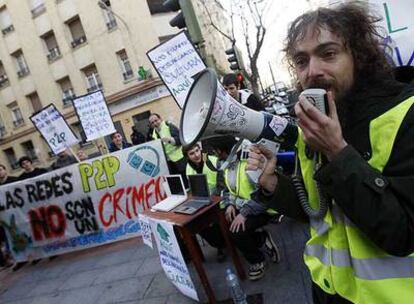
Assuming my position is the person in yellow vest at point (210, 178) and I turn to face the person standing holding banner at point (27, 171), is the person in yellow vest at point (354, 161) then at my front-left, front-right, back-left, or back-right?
back-left

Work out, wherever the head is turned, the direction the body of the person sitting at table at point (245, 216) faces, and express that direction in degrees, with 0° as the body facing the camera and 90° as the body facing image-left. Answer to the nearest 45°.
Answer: approximately 45°

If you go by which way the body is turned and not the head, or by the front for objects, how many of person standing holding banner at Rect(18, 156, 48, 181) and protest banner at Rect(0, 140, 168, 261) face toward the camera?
2

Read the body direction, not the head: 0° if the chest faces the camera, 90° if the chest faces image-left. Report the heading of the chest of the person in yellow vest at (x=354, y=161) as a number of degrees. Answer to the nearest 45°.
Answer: approximately 45°

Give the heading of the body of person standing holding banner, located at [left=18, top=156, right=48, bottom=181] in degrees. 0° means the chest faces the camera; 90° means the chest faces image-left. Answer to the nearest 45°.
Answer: approximately 0°
